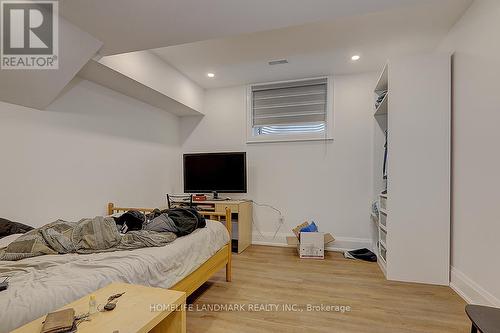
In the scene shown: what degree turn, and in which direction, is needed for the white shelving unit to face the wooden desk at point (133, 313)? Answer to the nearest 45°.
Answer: approximately 45° to its left

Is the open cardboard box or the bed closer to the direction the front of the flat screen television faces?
the bed

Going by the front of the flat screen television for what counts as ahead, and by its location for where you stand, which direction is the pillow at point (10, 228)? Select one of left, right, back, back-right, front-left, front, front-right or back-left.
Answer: front-right

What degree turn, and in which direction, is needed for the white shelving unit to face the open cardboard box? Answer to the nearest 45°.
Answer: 0° — it already faces it

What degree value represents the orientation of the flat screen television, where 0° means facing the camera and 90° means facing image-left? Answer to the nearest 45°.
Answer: approximately 0°

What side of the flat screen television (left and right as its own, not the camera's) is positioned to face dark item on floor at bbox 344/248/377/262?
left

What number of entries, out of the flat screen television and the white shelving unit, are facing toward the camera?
1

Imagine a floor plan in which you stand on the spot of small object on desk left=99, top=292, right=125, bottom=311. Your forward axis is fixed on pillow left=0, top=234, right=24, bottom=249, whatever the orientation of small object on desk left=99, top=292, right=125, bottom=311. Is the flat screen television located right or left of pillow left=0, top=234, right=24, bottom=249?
right

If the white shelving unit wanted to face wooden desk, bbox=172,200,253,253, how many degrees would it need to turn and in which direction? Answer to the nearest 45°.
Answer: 0° — it already faces it

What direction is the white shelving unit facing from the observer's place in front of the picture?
facing to the left of the viewer
